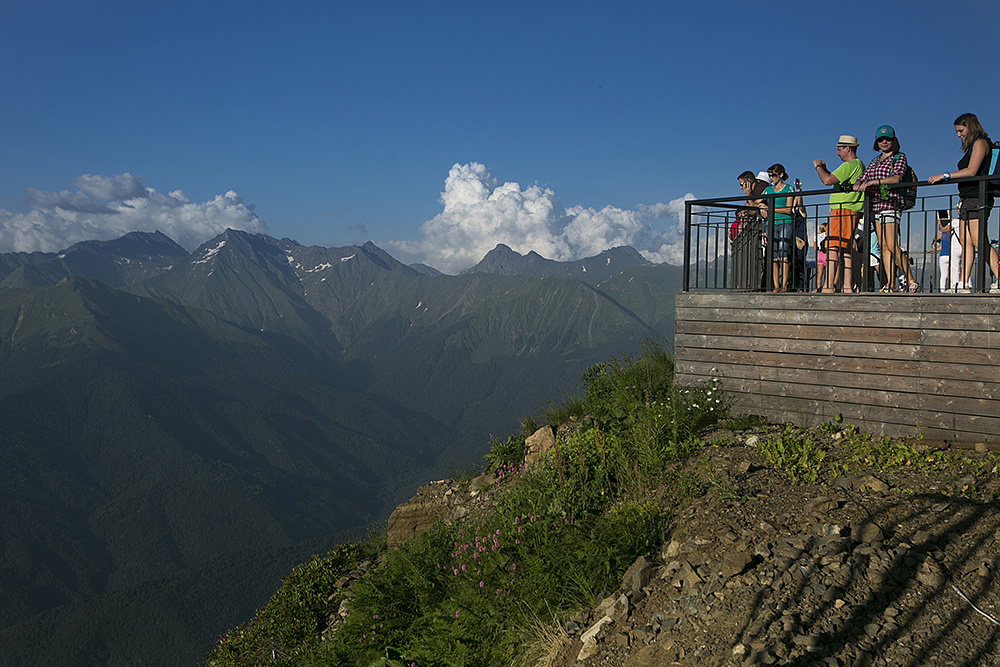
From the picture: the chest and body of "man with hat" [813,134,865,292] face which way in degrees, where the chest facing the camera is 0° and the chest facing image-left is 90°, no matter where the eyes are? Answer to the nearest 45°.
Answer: approximately 90°

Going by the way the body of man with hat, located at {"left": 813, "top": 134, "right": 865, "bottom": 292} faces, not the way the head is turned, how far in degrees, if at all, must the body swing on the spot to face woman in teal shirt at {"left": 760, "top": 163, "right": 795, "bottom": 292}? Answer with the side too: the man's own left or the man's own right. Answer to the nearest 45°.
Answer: approximately 45° to the man's own right
